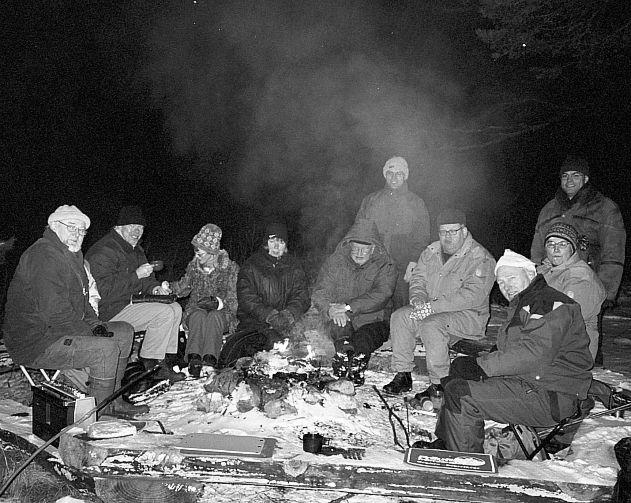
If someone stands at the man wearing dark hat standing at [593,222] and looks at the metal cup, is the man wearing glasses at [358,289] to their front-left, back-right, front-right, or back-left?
front-right

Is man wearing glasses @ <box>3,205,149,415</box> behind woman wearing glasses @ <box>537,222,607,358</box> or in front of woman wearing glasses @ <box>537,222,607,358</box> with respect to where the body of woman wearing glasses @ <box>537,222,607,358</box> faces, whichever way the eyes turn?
in front

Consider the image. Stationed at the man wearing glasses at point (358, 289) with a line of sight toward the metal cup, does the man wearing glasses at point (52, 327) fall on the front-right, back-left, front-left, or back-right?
front-right

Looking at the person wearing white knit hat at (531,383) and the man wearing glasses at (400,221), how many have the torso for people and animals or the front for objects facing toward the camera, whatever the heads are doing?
1

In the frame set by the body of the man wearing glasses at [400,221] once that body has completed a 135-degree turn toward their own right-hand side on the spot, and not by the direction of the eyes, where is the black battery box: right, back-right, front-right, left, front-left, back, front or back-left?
left

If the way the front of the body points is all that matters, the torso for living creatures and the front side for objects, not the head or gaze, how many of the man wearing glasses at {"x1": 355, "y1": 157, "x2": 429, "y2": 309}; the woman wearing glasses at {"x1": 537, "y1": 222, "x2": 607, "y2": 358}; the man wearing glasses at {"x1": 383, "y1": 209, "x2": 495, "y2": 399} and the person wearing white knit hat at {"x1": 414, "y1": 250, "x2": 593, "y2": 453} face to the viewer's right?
0

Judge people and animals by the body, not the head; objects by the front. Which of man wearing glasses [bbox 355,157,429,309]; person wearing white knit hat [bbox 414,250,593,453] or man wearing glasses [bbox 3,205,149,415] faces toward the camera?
man wearing glasses [bbox 355,157,429,309]

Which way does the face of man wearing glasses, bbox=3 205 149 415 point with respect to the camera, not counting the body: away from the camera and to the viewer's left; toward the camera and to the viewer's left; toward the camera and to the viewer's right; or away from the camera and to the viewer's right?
toward the camera and to the viewer's right

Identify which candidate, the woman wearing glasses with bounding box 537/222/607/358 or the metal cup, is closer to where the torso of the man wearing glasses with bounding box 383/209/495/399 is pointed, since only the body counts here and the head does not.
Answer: the metal cup

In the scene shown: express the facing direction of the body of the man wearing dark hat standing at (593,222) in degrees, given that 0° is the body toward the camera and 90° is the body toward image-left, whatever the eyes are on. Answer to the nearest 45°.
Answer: approximately 45°

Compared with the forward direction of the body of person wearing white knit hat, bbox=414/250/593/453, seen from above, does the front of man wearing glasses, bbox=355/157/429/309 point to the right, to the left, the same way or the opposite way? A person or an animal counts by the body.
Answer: to the left

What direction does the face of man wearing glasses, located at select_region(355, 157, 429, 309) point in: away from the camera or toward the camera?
toward the camera

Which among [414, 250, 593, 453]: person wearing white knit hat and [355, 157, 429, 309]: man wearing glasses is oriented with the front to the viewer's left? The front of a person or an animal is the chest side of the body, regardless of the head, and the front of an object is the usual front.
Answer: the person wearing white knit hat

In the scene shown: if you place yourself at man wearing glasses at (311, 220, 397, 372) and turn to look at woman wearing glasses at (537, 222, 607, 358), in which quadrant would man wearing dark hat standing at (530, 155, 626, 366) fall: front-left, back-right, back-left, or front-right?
front-left

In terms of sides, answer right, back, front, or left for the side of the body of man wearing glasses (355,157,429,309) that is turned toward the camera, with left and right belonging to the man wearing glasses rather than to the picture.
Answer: front
